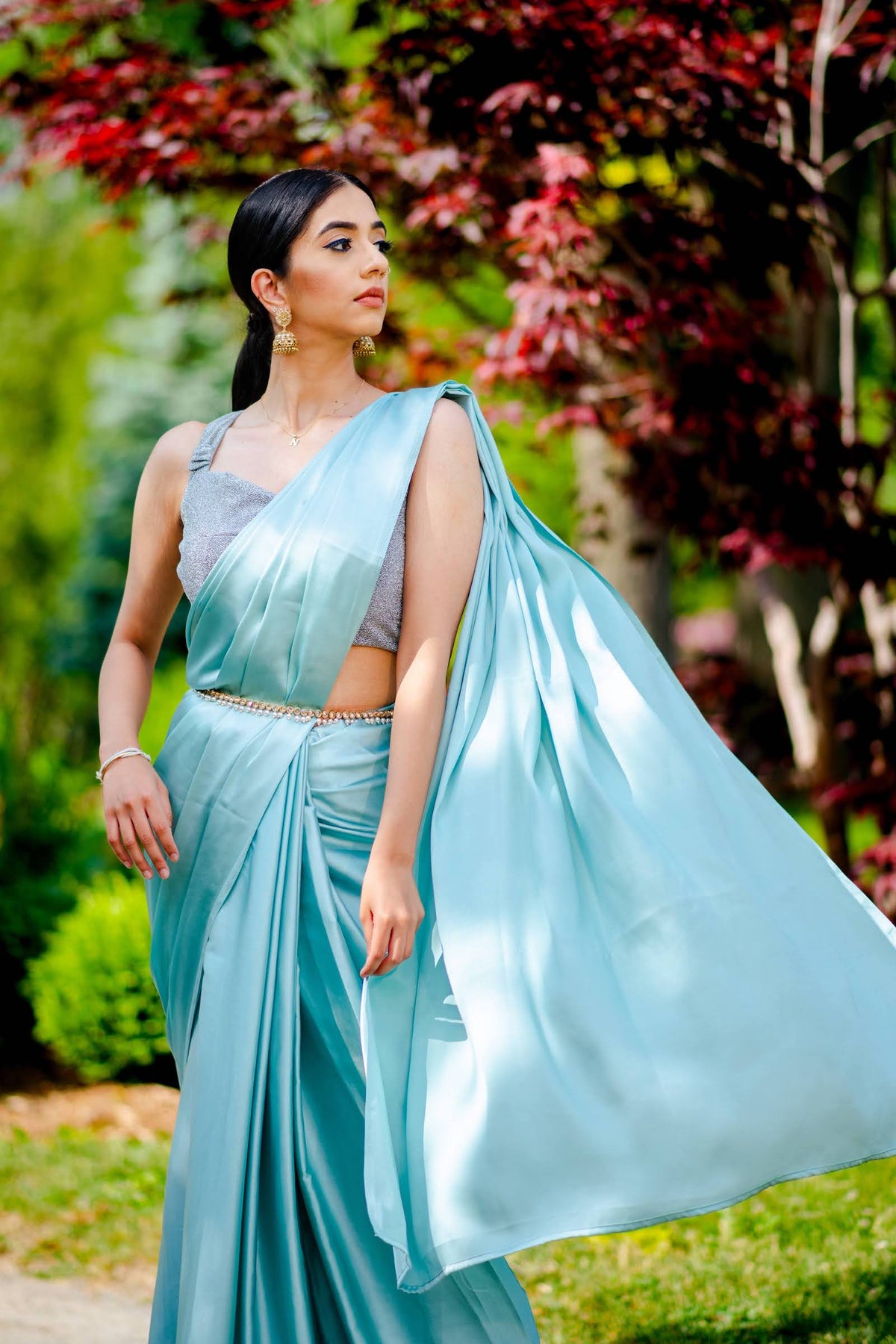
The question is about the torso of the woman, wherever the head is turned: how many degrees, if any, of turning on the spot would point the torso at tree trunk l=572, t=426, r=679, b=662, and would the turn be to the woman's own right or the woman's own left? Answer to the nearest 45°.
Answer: approximately 180°

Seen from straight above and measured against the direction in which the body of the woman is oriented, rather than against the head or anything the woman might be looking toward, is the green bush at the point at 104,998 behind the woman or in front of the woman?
behind

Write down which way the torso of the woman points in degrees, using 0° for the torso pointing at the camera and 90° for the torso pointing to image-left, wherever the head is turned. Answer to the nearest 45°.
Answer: approximately 0°
